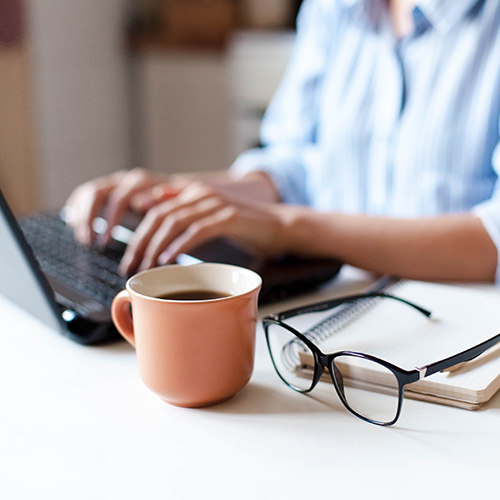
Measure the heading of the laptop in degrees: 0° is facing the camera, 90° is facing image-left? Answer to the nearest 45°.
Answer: approximately 225°

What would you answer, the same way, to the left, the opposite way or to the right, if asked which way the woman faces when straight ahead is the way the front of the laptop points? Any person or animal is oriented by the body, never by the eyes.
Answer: the opposite way

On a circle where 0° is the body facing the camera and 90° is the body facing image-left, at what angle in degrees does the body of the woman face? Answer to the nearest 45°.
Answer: approximately 45°

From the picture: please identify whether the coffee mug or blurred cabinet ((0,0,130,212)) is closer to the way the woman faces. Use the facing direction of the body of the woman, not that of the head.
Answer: the coffee mug

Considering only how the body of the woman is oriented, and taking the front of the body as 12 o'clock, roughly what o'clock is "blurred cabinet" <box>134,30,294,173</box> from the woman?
The blurred cabinet is roughly at 4 o'clock from the woman.

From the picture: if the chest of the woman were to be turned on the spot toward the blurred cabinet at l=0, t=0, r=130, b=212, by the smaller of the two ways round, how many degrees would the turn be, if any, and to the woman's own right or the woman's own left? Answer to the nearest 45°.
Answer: approximately 90° to the woman's own right

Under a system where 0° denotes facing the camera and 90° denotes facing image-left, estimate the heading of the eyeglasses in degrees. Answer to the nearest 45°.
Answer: approximately 45°
